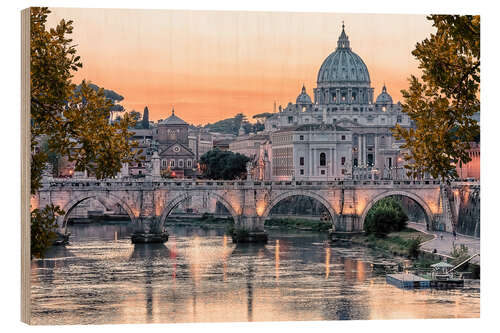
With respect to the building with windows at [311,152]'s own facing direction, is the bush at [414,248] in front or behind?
in front

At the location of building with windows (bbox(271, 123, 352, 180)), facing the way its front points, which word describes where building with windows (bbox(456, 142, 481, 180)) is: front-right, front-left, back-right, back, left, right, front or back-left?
front-left

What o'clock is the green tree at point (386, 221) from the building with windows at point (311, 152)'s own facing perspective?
The green tree is roughly at 11 o'clock from the building with windows.

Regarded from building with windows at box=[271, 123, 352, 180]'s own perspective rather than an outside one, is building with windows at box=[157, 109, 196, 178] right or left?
on its right

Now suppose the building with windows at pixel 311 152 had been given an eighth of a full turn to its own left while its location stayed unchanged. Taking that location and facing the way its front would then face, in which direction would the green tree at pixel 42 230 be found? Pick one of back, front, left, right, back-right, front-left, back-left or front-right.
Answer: front-right

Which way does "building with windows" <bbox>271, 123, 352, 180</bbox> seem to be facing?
toward the camera

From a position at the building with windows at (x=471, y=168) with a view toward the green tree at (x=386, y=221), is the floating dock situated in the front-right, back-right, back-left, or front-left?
front-left

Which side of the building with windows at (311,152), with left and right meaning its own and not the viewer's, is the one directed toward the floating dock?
front
